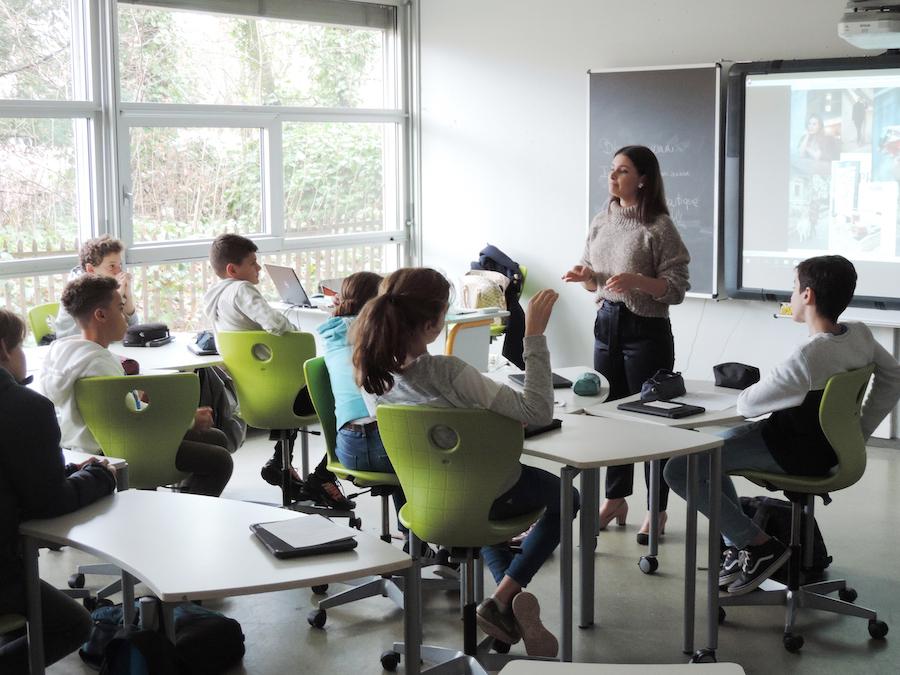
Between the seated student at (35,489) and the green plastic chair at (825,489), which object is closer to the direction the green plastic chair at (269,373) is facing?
the green plastic chair

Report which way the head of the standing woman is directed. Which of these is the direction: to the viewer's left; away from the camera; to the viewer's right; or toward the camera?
to the viewer's left

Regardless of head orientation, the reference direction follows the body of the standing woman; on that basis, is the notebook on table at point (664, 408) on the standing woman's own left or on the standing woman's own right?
on the standing woman's own left

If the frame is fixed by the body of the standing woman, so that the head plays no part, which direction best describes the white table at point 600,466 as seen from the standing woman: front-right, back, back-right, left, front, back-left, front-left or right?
front-left

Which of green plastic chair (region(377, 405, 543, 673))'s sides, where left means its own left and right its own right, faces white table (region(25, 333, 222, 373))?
left

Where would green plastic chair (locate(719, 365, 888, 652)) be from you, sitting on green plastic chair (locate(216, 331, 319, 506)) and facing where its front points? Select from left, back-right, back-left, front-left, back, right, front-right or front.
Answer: right

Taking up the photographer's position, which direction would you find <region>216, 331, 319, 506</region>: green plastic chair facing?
facing away from the viewer and to the right of the viewer

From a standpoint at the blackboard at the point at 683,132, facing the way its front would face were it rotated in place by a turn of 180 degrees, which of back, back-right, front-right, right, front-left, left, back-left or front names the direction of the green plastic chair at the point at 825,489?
back-right

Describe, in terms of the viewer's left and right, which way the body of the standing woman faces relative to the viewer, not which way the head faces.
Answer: facing the viewer and to the left of the viewer

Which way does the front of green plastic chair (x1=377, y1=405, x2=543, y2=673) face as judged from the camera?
facing away from the viewer and to the right of the viewer

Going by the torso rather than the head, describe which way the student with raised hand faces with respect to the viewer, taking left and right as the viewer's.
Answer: facing away from the viewer and to the right of the viewer

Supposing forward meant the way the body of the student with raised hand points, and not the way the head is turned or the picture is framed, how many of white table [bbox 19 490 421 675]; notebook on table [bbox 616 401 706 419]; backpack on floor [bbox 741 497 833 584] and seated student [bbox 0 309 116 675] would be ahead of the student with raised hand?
2

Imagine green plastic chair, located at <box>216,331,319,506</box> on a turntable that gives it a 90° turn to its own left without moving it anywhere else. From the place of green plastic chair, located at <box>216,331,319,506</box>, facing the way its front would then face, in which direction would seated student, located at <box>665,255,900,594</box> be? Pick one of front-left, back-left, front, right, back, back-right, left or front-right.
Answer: back

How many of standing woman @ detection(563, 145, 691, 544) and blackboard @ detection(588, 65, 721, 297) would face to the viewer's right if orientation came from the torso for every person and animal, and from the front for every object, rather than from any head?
0
